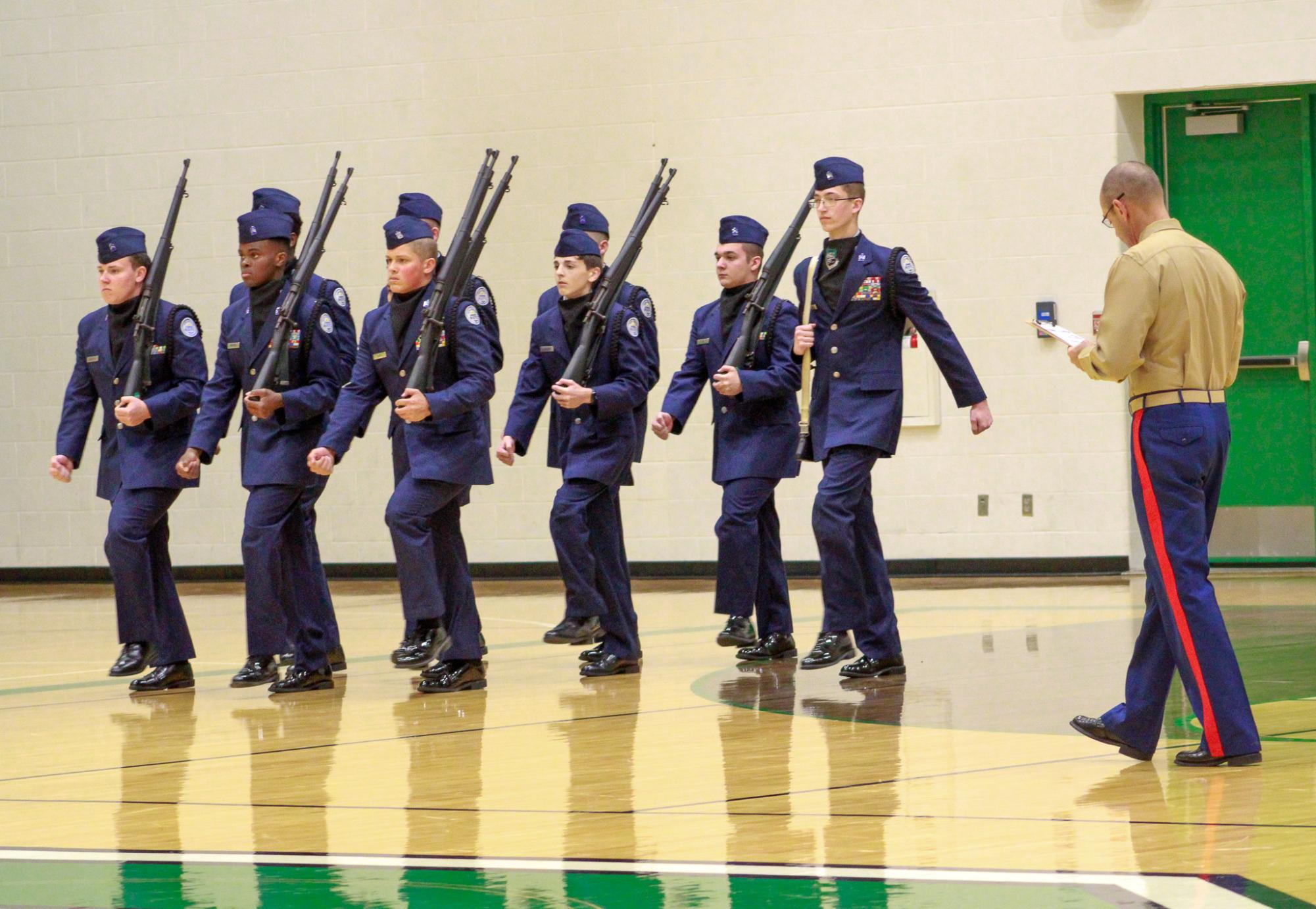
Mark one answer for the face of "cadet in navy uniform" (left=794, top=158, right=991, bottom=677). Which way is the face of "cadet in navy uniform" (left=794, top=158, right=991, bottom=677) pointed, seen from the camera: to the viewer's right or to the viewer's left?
to the viewer's left

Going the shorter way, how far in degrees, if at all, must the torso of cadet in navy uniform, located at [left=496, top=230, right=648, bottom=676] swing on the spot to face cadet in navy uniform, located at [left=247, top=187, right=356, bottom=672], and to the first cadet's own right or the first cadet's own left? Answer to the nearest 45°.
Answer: approximately 45° to the first cadet's own right

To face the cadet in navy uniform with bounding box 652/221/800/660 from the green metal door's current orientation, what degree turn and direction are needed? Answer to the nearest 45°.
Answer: approximately 45° to its right

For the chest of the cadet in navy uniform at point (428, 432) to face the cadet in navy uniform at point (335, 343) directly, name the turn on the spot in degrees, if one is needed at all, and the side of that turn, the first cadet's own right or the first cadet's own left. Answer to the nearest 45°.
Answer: approximately 90° to the first cadet's own right

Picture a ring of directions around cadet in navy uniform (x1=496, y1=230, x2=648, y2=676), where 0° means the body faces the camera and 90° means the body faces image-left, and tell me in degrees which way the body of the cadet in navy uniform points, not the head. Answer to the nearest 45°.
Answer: approximately 45°

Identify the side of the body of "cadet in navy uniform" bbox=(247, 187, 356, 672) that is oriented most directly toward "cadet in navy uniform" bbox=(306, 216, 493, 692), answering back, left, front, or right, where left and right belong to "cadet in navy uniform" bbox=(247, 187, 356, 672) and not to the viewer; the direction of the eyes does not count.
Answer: left

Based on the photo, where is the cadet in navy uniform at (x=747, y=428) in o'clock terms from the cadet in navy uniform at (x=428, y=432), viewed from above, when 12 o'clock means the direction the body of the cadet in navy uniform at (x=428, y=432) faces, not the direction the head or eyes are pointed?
the cadet in navy uniform at (x=747, y=428) is roughly at 7 o'clock from the cadet in navy uniform at (x=428, y=432).

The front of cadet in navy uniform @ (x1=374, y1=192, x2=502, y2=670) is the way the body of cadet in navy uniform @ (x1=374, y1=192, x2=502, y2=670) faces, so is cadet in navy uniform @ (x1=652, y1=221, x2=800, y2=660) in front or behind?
behind

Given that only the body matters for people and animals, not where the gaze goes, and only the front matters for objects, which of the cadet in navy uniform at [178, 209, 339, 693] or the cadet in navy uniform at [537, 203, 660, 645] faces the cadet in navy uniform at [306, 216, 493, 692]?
the cadet in navy uniform at [537, 203, 660, 645]
